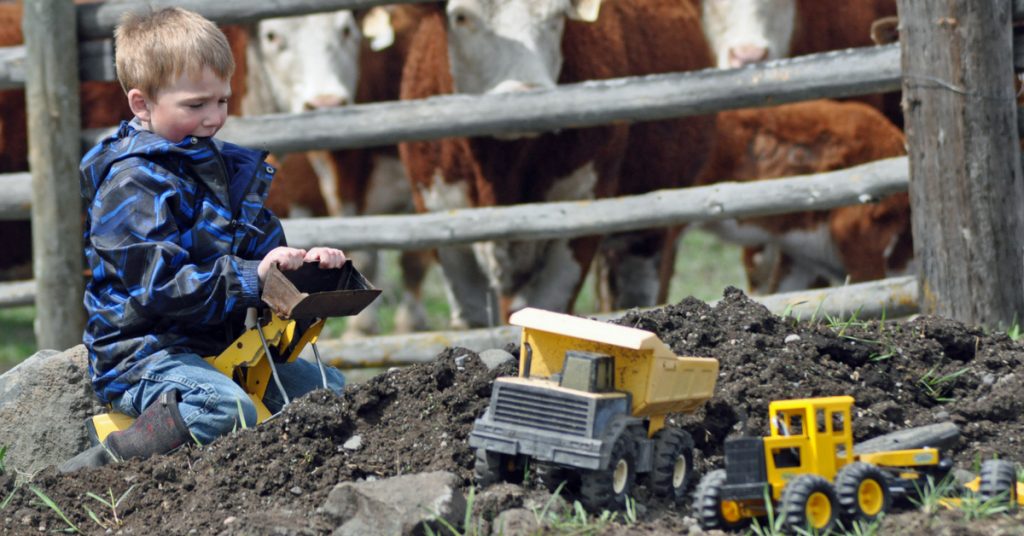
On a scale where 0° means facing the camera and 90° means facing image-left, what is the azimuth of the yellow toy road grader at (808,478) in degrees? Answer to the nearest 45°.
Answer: approximately 225°

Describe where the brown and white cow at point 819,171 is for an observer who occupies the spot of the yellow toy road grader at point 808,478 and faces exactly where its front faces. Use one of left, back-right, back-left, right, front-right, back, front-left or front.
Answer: front-left

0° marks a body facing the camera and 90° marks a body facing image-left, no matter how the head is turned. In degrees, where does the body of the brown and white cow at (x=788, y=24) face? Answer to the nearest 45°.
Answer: approximately 45°

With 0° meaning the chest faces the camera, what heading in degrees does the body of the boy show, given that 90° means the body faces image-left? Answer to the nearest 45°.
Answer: approximately 270°

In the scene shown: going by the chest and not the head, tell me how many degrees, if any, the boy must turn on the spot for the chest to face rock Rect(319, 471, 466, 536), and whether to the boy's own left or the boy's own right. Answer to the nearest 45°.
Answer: approximately 45° to the boy's own right

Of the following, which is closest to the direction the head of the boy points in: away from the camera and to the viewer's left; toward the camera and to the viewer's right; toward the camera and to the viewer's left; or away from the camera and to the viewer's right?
toward the camera and to the viewer's right
